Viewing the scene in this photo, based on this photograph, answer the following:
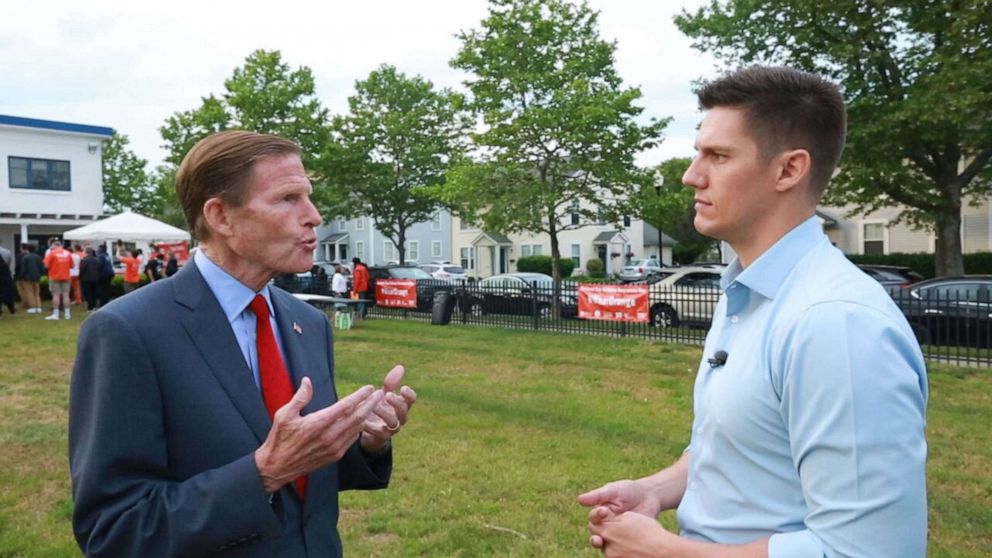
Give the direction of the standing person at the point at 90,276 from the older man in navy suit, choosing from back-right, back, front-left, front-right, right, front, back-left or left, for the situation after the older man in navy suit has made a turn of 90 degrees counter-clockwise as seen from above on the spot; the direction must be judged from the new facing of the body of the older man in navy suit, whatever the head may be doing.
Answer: front-left

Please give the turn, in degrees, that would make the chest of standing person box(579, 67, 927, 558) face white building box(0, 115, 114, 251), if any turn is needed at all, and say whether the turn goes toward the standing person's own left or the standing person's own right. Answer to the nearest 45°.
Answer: approximately 45° to the standing person's own right

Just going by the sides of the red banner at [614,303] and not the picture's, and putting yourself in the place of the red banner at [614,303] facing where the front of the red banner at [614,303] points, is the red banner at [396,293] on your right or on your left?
on your right

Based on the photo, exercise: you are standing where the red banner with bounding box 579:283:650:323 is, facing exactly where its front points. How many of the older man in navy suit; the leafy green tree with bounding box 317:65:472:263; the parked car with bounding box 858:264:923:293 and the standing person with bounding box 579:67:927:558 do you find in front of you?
2

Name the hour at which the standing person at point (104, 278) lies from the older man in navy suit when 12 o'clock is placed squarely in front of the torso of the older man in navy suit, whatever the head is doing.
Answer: The standing person is roughly at 7 o'clock from the older man in navy suit.

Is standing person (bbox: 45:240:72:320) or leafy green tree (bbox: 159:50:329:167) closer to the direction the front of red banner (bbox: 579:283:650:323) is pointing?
the standing person

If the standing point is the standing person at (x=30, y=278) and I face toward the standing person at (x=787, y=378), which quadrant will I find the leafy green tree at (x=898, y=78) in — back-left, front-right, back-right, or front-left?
front-left

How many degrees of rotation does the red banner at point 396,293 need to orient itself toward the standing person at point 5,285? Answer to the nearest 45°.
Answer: approximately 90° to its right

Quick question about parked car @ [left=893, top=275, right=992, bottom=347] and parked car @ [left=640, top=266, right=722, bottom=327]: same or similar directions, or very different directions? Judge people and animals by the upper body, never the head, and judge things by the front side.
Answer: same or similar directions

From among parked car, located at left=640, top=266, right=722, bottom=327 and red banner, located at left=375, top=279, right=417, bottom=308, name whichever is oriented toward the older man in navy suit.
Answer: the red banner

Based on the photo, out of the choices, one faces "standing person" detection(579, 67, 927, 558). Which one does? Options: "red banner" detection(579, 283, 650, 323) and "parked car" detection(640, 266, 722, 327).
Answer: the red banner

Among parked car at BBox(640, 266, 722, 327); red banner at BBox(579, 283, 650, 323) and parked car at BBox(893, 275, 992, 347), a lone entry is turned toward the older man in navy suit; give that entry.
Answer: the red banner

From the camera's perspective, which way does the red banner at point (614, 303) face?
toward the camera

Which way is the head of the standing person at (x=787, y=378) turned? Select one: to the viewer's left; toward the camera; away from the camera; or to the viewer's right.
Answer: to the viewer's left

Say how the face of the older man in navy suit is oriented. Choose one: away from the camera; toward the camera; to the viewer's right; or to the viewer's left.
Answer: to the viewer's right

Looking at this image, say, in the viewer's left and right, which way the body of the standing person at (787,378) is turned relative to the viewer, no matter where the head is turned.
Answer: facing to the left of the viewer
